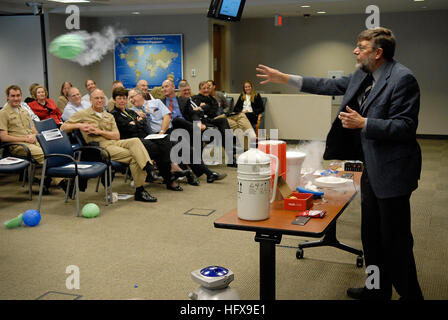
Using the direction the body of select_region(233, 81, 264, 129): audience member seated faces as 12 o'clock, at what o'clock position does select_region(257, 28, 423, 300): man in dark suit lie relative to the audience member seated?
The man in dark suit is roughly at 12 o'clock from the audience member seated.

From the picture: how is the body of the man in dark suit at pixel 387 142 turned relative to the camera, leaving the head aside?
to the viewer's left

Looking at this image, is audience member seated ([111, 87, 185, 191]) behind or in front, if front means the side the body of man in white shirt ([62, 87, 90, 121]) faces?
in front

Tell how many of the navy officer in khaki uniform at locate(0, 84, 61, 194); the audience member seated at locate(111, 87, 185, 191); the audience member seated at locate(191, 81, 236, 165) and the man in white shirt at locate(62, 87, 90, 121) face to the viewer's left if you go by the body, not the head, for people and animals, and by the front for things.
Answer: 0

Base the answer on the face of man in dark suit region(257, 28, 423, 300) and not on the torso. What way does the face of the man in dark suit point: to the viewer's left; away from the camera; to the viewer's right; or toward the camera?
to the viewer's left

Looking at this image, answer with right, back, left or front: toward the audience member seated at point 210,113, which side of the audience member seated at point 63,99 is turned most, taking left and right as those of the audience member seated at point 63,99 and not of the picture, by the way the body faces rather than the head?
front

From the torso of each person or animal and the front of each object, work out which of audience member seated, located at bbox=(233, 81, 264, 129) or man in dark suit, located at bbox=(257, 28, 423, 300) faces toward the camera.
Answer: the audience member seated

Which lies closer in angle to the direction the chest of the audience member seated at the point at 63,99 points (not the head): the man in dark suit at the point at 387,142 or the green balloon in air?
the man in dark suit

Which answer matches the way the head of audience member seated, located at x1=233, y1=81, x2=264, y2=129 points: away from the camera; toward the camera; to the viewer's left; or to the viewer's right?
toward the camera

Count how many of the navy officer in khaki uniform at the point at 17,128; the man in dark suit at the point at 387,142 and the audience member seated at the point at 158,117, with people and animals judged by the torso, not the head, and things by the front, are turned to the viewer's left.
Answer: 1

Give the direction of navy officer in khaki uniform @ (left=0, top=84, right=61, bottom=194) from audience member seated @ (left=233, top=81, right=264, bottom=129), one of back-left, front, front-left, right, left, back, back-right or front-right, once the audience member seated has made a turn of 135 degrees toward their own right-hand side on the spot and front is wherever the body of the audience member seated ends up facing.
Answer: left

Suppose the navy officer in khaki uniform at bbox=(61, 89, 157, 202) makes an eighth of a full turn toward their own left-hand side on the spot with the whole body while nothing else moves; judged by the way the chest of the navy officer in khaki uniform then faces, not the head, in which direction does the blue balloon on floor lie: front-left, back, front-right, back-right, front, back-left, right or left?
back-right

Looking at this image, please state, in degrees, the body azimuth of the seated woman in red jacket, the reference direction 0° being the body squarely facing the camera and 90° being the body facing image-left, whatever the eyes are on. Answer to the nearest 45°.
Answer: approximately 315°
